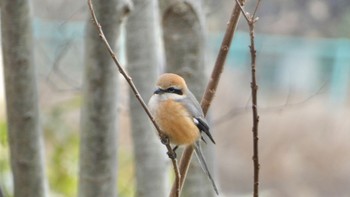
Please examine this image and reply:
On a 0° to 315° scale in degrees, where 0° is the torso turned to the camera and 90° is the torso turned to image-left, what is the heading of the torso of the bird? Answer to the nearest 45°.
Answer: approximately 45°

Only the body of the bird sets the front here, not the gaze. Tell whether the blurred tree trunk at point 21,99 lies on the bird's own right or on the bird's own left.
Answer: on the bird's own right

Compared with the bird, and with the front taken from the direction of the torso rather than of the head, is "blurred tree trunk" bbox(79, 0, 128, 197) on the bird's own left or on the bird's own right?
on the bird's own right

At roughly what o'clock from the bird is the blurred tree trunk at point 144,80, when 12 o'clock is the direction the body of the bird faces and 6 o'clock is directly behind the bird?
The blurred tree trunk is roughly at 4 o'clock from the bird.
